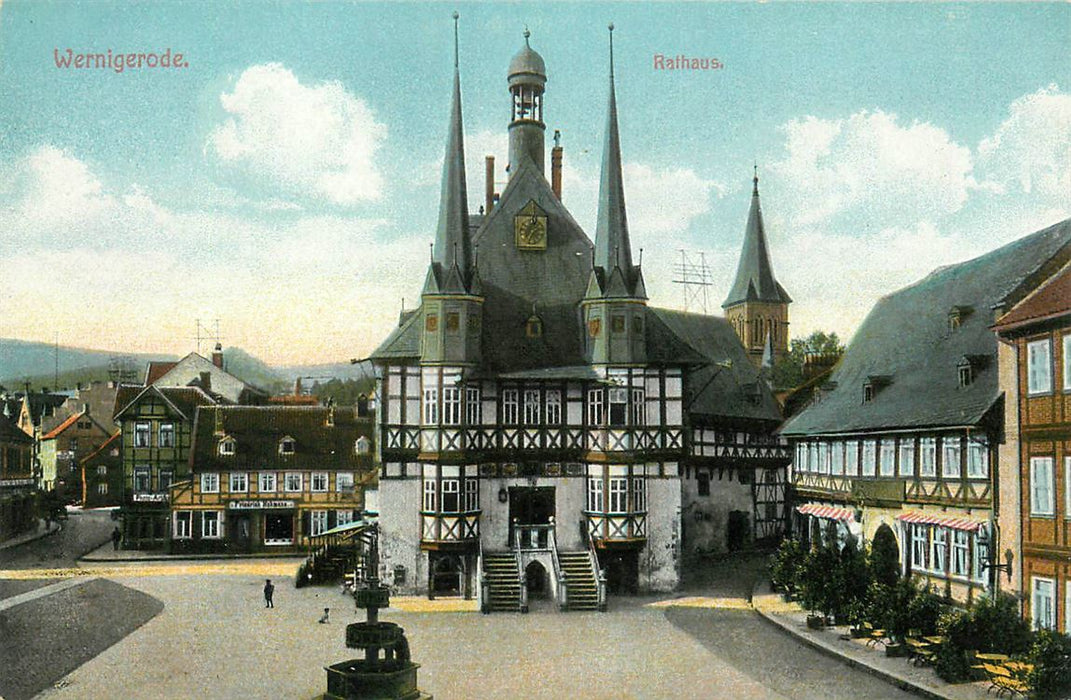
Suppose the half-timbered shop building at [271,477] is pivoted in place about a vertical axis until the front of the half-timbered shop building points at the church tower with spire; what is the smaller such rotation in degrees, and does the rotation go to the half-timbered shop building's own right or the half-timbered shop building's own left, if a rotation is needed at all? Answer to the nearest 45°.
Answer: approximately 90° to the half-timbered shop building's own left

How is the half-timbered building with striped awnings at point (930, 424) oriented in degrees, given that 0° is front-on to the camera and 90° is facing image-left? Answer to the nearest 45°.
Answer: approximately 45°

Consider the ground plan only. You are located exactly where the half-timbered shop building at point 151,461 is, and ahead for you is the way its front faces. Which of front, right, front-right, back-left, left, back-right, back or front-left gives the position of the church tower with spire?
left

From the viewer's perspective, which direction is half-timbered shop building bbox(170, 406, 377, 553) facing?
toward the camera

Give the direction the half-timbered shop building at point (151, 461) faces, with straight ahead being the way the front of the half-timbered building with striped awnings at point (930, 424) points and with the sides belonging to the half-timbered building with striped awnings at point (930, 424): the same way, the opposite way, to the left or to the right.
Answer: to the left

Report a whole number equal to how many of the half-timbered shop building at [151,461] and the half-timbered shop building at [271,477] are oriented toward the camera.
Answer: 2

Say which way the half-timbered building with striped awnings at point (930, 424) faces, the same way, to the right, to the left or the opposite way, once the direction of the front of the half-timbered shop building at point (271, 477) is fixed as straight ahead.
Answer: to the right

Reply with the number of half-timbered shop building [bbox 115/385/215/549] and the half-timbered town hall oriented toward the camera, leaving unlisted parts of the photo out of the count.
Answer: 2
